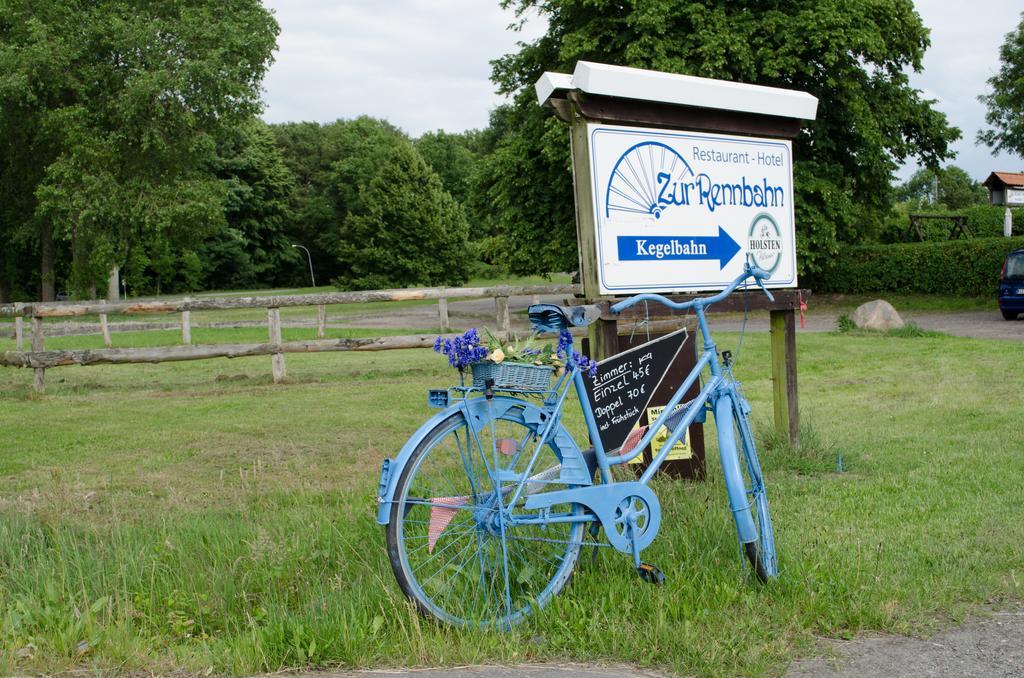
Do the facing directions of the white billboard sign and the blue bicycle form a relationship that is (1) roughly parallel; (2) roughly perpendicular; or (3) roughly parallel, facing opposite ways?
roughly perpendicular

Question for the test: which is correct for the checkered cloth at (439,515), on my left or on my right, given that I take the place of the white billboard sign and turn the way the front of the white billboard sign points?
on my right

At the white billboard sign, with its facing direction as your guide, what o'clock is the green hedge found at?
The green hedge is roughly at 8 o'clock from the white billboard sign.

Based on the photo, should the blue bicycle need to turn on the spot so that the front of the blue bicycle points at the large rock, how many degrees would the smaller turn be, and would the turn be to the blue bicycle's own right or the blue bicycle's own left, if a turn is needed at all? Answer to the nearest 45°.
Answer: approximately 45° to the blue bicycle's own left

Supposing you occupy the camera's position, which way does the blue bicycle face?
facing away from the viewer and to the right of the viewer

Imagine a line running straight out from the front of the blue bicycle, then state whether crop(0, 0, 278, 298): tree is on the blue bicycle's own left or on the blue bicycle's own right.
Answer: on the blue bicycle's own left

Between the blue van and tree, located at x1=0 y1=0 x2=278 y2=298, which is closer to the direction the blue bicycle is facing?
the blue van

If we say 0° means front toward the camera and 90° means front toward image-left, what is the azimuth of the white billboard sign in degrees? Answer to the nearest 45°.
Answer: approximately 315°

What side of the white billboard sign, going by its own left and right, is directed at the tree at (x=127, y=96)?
back
